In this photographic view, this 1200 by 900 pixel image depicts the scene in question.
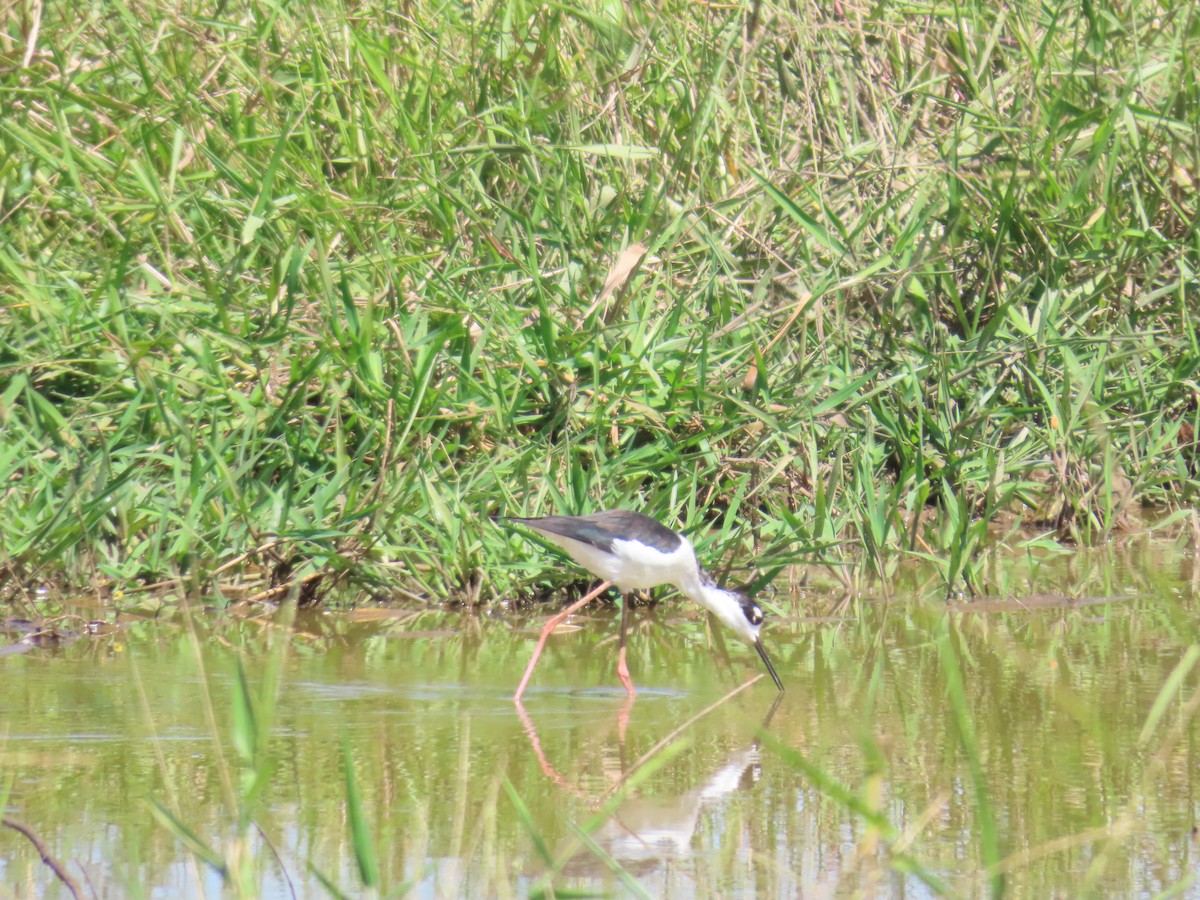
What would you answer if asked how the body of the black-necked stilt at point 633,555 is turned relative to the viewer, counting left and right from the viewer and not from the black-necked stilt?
facing to the right of the viewer

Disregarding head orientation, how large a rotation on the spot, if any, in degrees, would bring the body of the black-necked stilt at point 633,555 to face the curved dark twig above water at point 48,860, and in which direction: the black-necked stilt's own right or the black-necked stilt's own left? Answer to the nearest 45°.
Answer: approximately 135° to the black-necked stilt's own right
